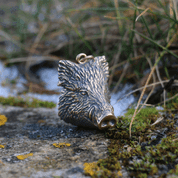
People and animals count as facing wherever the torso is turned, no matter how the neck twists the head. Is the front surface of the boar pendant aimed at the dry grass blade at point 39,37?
no

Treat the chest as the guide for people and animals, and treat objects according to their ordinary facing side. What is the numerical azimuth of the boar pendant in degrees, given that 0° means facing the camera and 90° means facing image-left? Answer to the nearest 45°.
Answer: approximately 315°
